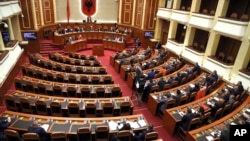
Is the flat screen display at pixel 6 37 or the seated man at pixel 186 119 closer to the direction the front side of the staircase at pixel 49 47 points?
the seated man

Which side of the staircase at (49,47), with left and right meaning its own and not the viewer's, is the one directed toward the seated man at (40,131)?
front

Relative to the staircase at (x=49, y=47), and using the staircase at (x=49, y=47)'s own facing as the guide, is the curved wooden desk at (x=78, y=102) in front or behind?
in front

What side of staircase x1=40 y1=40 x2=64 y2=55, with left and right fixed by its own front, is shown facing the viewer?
front

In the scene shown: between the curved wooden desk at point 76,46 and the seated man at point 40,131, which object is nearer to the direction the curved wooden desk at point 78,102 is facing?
the seated man

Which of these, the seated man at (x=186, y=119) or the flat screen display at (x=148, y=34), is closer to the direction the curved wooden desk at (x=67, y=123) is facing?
the seated man

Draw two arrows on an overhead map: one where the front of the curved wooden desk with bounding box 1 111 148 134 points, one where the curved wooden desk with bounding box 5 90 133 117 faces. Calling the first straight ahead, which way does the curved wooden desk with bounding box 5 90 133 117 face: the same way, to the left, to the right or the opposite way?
the same way

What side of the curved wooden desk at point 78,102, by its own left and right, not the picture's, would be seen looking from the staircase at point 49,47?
back

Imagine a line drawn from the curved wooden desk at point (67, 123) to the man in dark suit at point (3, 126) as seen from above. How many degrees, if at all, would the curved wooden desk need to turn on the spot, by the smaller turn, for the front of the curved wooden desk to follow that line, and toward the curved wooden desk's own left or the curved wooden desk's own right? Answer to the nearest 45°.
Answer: approximately 90° to the curved wooden desk's own right

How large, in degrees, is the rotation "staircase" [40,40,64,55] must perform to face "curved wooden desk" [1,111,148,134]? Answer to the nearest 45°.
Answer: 0° — it already faces it

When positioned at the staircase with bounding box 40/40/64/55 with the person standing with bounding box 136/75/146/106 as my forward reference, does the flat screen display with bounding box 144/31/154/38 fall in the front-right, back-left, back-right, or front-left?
front-left

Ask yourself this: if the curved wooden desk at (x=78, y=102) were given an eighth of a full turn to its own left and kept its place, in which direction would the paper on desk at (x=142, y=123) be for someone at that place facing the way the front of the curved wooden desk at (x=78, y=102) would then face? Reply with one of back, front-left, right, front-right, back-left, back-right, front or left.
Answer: front
